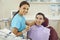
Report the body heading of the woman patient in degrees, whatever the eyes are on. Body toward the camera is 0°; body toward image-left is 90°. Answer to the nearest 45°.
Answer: approximately 0°
